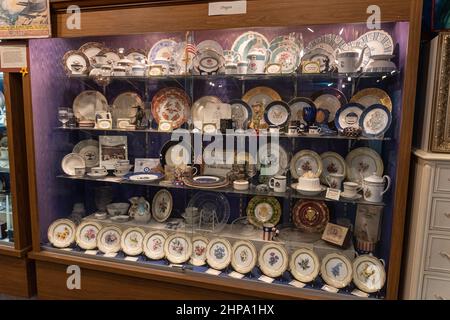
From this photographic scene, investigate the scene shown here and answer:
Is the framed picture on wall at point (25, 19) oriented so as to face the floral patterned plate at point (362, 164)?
no

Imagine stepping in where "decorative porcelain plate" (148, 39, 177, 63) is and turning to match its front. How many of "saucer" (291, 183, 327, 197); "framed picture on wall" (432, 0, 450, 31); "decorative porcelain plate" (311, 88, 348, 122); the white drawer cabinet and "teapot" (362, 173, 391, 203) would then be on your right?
0

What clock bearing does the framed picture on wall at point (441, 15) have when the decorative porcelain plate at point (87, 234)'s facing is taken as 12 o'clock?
The framed picture on wall is roughly at 10 o'clock from the decorative porcelain plate.

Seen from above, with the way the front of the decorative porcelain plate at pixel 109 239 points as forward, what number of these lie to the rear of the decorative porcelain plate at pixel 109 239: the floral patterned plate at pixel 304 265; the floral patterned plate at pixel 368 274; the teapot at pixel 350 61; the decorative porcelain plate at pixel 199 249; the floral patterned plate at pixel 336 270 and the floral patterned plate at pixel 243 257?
0

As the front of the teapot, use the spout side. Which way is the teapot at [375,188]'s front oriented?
to the viewer's left

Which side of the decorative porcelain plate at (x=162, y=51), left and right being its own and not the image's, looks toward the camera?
front

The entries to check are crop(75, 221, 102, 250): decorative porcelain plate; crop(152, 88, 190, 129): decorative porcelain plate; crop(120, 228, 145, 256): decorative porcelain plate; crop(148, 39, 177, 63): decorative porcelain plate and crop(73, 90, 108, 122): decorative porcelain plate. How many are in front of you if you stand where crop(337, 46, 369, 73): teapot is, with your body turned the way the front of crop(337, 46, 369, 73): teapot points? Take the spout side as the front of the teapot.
0

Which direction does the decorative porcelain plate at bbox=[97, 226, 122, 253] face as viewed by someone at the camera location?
facing the viewer

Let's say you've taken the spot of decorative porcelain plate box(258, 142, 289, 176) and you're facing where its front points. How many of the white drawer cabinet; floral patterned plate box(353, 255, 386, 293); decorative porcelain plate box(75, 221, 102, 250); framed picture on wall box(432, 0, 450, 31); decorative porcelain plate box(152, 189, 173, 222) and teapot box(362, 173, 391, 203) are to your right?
2

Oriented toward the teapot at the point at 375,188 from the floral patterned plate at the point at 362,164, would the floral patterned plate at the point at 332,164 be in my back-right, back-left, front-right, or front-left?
back-right

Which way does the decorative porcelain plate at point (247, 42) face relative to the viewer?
toward the camera

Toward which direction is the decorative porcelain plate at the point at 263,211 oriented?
toward the camera

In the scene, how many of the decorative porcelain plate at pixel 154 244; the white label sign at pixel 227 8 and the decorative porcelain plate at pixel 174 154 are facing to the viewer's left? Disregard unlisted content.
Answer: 0

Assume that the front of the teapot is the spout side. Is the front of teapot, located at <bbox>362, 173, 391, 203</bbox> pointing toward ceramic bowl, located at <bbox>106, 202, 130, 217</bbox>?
yes

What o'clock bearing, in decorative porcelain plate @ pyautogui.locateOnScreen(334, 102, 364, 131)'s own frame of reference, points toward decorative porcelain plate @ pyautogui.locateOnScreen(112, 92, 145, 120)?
decorative porcelain plate @ pyautogui.locateOnScreen(112, 92, 145, 120) is roughly at 3 o'clock from decorative porcelain plate @ pyautogui.locateOnScreen(334, 102, 364, 131).
